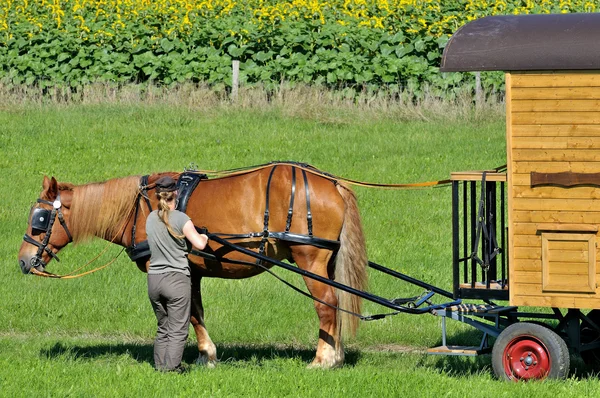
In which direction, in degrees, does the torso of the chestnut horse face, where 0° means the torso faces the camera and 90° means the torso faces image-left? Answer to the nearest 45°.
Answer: approximately 90°

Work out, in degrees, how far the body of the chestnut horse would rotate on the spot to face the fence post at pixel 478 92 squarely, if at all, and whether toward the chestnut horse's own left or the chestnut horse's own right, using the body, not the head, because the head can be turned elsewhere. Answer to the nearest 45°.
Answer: approximately 135° to the chestnut horse's own right

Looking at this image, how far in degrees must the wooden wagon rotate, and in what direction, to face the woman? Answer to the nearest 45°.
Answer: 0° — it already faces them

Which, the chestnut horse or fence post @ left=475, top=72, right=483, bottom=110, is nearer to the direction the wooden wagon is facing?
the chestnut horse

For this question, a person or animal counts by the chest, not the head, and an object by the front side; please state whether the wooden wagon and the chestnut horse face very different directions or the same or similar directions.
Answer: same or similar directions

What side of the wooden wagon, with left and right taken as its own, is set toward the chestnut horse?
front

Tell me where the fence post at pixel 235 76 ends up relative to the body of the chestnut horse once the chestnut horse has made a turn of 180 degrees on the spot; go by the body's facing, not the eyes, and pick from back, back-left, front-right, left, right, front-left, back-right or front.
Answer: left

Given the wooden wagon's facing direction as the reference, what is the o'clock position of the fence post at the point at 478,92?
The fence post is roughly at 3 o'clock from the wooden wagon.

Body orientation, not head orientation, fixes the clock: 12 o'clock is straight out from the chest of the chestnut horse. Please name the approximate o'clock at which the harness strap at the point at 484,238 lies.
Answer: The harness strap is roughly at 7 o'clock from the chestnut horse.

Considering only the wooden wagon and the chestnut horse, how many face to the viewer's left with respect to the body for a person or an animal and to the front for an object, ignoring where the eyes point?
2

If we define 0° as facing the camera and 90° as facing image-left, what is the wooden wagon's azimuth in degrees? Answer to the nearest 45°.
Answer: approximately 90°

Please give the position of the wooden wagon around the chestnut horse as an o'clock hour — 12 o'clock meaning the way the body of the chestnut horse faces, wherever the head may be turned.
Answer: The wooden wagon is roughly at 7 o'clock from the chestnut horse.
